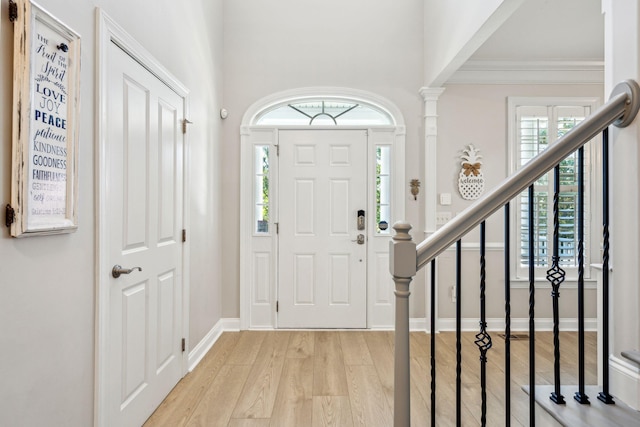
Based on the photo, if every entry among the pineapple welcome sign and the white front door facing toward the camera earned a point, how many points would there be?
2

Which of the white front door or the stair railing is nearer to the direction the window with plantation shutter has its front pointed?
the stair railing

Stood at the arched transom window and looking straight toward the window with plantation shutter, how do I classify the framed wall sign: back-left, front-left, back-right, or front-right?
back-right

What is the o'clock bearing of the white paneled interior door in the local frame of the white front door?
The white paneled interior door is roughly at 1 o'clock from the white front door.

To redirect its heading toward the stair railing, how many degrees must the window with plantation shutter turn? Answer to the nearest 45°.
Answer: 0° — it already faces it

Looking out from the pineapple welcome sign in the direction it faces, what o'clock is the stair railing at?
The stair railing is roughly at 12 o'clock from the pineapple welcome sign.

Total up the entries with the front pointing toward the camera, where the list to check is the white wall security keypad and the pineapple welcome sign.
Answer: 2

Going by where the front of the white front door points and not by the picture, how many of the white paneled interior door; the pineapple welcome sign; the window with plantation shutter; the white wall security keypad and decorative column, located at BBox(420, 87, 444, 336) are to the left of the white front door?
4

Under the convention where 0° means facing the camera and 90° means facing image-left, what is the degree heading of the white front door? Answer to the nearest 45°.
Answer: approximately 0°

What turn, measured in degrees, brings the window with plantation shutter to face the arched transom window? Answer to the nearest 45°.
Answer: approximately 45° to its right

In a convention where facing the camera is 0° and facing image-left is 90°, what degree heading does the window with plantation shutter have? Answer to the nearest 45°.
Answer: approximately 0°
